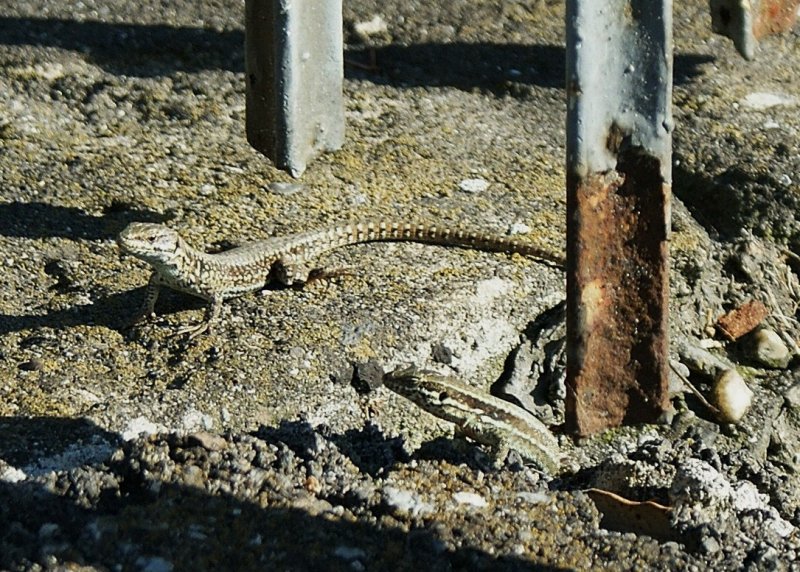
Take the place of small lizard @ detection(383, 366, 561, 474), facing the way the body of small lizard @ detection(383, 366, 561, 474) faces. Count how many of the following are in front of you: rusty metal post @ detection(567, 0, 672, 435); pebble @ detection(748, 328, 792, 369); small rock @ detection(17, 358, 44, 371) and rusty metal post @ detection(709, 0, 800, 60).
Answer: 1

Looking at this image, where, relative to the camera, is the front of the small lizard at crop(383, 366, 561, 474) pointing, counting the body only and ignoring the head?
to the viewer's left

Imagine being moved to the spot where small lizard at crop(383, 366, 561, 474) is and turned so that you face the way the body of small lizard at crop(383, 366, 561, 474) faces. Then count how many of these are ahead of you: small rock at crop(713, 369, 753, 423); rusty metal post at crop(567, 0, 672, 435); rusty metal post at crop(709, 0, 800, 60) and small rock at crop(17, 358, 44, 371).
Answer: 1

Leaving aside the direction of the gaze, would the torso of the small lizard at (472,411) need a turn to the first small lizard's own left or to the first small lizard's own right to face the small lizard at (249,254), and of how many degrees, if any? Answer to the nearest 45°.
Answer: approximately 45° to the first small lizard's own right

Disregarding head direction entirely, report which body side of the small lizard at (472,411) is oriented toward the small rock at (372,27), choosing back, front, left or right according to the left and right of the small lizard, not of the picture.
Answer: right

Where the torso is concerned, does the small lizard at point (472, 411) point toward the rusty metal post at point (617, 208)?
no

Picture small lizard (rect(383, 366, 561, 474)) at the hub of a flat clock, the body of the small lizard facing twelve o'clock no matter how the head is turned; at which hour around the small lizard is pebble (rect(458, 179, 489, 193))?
The pebble is roughly at 3 o'clock from the small lizard.

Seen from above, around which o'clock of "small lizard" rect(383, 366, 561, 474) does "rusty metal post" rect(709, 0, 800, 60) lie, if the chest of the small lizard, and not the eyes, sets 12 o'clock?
The rusty metal post is roughly at 4 o'clock from the small lizard.

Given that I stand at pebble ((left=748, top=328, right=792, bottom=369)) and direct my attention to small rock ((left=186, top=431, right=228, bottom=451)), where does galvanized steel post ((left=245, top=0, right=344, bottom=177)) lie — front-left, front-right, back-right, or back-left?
front-right

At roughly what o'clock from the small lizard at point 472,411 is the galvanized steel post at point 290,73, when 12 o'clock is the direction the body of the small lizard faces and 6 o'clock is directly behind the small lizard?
The galvanized steel post is roughly at 2 o'clock from the small lizard.

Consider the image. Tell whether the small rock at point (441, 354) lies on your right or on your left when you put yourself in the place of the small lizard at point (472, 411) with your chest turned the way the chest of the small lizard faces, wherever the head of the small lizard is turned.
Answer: on your right

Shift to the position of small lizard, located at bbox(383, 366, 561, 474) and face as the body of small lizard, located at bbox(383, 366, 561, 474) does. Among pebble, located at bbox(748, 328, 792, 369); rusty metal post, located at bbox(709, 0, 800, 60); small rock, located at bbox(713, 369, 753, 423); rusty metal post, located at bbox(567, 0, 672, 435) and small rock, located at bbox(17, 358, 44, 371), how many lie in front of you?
1

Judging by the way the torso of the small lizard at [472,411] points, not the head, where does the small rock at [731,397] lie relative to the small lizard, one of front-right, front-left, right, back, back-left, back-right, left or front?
back-right

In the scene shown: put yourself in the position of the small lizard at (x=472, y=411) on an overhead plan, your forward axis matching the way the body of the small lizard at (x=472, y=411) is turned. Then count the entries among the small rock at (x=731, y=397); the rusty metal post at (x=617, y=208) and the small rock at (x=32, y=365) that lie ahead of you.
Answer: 1

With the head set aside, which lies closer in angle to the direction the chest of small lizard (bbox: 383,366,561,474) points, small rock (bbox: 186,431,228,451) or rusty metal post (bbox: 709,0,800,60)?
the small rock
